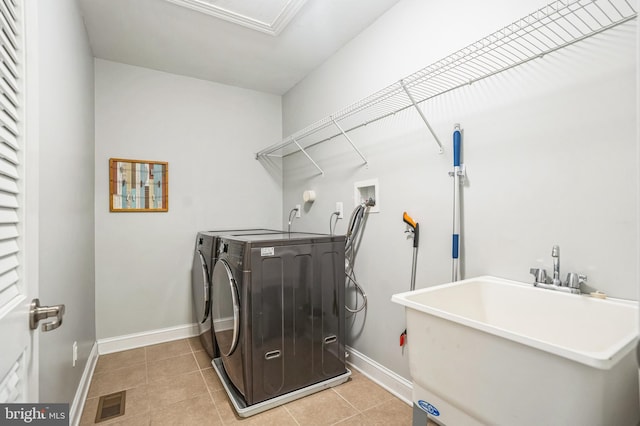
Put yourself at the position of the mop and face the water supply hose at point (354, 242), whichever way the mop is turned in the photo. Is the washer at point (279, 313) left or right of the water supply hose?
left

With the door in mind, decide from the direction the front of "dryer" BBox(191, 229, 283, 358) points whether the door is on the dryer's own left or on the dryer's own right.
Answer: on the dryer's own left

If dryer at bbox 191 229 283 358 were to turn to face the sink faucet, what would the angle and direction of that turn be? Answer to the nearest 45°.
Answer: approximately 135° to its left

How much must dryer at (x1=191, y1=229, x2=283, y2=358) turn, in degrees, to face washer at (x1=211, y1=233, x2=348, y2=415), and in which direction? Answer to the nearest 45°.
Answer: approximately 135° to its left

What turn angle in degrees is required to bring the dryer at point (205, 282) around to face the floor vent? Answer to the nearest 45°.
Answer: approximately 45° to its left

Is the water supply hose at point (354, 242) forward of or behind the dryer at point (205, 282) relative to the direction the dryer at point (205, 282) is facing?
behind

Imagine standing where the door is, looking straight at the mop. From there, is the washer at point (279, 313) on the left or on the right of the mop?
left

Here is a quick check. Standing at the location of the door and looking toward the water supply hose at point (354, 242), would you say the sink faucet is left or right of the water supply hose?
right

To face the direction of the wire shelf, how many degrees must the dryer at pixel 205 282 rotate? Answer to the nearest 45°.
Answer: approximately 135° to its left

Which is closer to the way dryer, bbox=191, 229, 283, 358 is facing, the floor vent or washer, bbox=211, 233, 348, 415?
the floor vent

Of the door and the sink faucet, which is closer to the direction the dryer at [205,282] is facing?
the door

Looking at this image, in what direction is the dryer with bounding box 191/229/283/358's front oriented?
to the viewer's left
